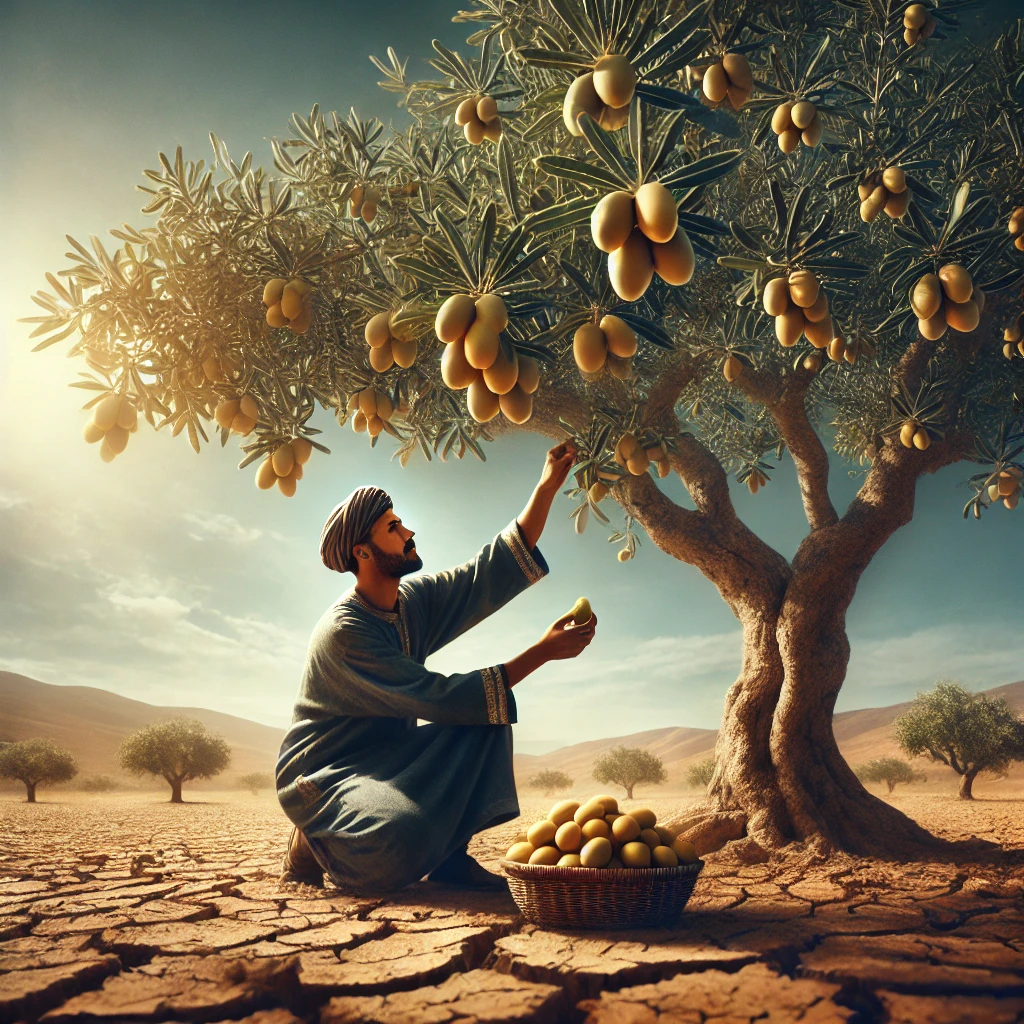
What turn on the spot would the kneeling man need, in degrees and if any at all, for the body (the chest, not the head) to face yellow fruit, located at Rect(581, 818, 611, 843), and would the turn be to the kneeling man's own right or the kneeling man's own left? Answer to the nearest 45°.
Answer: approximately 45° to the kneeling man's own right

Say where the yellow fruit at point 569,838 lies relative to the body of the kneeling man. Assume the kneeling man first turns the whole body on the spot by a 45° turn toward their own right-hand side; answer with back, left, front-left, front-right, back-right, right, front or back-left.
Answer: front

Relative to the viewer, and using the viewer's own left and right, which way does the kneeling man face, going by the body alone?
facing to the right of the viewer

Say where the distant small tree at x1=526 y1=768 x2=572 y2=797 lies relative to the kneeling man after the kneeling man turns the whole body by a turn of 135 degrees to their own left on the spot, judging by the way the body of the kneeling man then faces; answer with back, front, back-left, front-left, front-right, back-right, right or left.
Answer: front-right

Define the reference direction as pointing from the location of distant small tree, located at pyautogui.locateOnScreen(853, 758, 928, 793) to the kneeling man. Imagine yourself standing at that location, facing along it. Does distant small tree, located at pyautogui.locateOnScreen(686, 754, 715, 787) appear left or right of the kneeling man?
right

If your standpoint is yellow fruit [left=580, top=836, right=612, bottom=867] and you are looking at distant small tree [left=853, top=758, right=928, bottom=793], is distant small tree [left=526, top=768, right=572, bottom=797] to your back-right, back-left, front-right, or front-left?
front-left

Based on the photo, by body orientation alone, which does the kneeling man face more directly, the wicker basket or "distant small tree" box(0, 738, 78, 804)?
the wicker basket

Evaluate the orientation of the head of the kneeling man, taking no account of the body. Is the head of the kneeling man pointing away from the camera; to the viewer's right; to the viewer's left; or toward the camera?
to the viewer's right

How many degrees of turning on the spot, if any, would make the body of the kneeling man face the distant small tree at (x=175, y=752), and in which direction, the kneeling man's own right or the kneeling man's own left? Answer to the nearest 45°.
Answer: approximately 90° to the kneeling man's own left

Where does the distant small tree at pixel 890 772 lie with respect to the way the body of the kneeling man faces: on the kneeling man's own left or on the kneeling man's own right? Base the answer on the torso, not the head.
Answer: on the kneeling man's own left

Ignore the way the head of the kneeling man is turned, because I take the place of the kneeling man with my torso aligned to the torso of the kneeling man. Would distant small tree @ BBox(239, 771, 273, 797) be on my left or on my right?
on my left

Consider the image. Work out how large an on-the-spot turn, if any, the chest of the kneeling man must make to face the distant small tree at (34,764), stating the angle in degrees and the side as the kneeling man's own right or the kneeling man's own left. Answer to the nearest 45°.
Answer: approximately 135° to the kneeling man's own left

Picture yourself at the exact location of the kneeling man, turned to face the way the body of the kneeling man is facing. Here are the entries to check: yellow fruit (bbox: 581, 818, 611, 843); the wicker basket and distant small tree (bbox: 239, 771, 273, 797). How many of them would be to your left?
1
